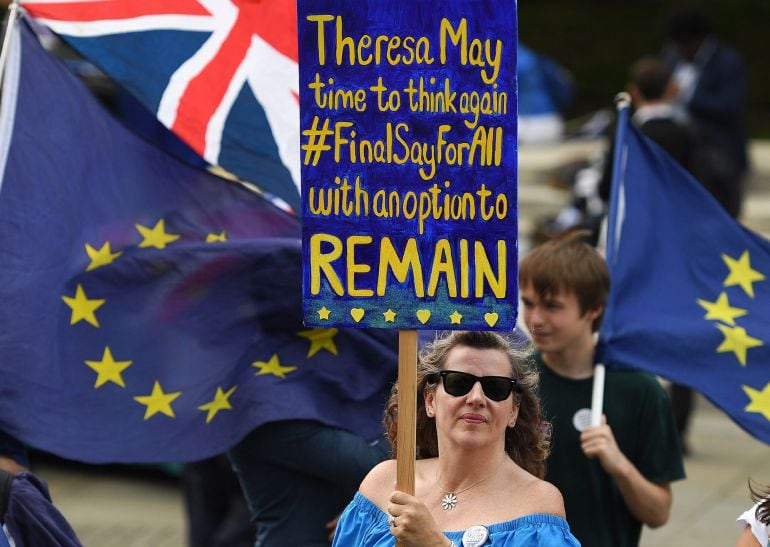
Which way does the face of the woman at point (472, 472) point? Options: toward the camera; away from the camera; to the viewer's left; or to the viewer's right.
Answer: toward the camera

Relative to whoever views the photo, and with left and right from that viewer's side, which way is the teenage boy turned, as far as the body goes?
facing the viewer and to the left of the viewer

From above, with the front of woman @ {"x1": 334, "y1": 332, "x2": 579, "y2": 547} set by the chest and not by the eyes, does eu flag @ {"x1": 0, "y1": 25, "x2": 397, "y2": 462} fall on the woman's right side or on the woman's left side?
on the woman's right side

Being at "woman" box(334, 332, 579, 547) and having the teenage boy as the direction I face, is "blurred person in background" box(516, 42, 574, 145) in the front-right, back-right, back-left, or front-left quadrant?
front-left

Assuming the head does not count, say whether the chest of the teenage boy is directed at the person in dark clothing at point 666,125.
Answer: no

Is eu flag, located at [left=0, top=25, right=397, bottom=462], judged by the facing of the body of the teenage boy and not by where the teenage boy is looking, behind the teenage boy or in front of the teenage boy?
in front

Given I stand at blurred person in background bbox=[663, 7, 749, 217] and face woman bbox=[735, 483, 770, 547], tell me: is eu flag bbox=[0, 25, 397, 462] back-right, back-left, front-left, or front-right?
front-right

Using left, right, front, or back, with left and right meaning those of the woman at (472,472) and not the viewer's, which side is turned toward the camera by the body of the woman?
front
